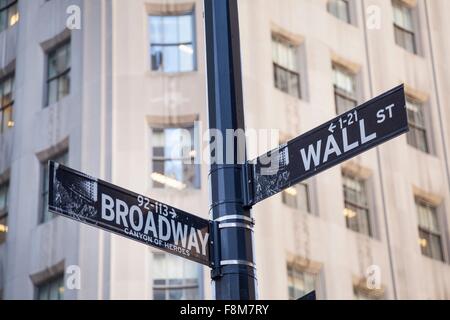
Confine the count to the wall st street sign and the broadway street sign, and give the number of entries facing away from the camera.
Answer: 0

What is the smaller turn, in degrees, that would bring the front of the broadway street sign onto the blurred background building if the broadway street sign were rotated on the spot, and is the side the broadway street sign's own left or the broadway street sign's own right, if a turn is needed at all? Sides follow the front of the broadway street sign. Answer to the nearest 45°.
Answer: approximately 135° to the broadway street sign's own left

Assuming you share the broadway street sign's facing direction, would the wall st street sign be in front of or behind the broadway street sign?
in front

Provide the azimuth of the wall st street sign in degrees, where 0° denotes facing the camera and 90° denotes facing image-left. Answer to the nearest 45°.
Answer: approximately 45°

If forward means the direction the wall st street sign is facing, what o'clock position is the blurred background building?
The blurred background building is roughly at 4 o'clock from the wall st street sign.

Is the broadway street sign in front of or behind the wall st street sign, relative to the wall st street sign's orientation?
in front

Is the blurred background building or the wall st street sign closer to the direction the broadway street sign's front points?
the wall st street sign

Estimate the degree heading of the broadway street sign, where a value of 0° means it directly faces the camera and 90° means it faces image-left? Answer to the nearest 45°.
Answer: approximately 315°
